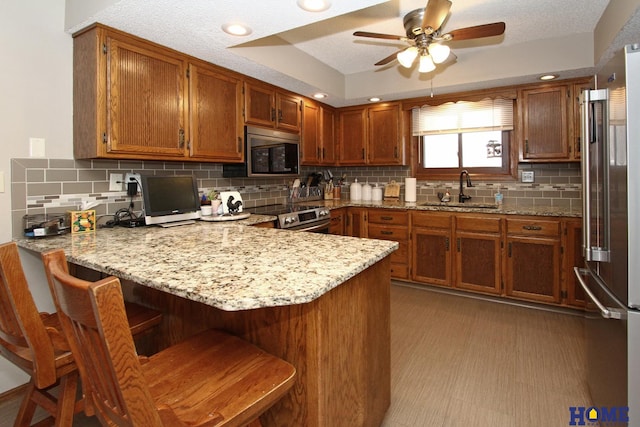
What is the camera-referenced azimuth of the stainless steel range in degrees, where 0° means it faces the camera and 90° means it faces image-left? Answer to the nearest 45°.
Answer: approximately 315°

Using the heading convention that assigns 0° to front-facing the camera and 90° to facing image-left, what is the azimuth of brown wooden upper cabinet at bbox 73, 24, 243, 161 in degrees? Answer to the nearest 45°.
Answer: approximately 315°

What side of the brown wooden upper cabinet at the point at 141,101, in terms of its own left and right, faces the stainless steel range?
left

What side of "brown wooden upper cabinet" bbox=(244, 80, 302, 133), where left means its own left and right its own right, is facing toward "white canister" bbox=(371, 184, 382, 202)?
left

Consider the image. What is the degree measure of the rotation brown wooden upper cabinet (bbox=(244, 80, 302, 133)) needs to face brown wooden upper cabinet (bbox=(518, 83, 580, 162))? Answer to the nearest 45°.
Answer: approximately 45° to its left

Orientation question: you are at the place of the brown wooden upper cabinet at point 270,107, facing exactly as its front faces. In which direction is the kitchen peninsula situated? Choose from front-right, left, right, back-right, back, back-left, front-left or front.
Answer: front-right
